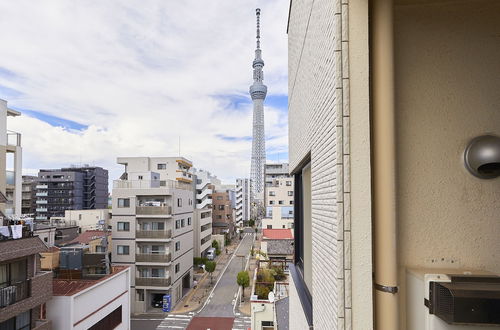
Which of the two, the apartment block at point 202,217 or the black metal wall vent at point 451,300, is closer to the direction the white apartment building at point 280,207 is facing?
the black metal wall vent

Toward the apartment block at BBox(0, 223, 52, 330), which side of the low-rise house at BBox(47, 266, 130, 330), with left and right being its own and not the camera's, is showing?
right

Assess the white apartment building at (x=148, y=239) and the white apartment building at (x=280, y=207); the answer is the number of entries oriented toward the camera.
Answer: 2

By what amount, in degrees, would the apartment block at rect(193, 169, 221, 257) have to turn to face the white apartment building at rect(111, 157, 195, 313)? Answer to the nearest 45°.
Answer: approximately 45° to its right

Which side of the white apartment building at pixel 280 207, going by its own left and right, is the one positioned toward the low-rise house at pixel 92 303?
front

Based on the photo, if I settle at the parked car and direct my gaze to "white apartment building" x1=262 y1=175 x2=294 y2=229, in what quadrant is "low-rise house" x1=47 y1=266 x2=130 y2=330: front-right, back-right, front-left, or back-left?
back-right

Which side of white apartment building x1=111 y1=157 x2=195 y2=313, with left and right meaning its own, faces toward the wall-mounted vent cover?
front

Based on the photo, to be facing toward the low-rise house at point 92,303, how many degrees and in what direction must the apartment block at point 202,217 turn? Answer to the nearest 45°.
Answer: approximately 45° to its right
